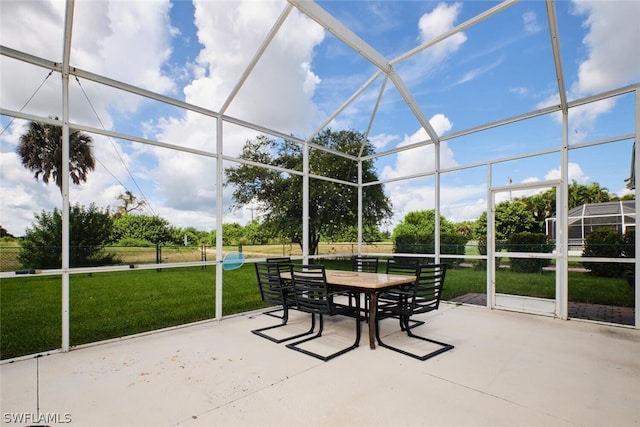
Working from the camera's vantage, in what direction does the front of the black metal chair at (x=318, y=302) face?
facing away from the viewer and to the right of the viewer

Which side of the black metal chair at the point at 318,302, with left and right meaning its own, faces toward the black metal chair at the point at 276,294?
left

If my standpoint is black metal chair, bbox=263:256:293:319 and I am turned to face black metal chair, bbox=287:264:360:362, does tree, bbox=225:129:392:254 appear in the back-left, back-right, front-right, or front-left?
back-left

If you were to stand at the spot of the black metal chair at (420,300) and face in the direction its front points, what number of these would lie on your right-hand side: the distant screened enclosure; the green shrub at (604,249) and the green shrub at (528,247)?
3

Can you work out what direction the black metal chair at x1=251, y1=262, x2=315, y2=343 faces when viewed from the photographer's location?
facing away from the viewer and to the right of the viewer

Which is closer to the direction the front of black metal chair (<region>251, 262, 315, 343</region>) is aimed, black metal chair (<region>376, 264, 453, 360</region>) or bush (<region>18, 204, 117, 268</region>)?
the black metal chair

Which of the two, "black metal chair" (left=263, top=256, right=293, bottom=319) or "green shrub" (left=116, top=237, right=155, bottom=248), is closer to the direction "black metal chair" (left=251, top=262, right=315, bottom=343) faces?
the black metal chair

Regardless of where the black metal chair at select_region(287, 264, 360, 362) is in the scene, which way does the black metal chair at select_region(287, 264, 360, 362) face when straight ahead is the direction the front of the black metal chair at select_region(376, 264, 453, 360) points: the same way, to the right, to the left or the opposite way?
to the right

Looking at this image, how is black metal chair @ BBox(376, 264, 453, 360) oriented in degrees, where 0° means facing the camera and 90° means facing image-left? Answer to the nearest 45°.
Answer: approximately 135°
